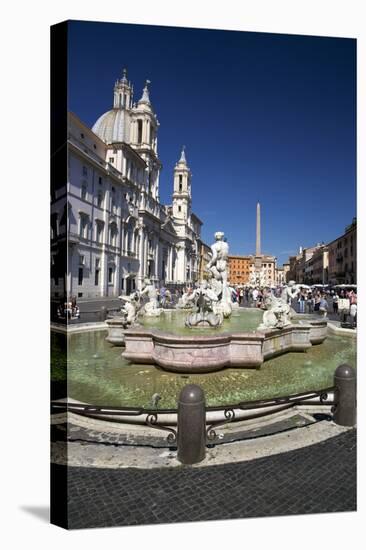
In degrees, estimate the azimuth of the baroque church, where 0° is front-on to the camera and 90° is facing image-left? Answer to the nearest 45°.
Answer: approximately 315°

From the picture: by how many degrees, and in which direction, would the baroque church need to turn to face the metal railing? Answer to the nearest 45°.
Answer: approximately 45° to its right

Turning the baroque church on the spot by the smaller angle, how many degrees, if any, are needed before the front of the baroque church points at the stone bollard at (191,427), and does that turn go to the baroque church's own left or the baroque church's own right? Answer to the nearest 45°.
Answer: approximately 45° to the baroque church's own right
